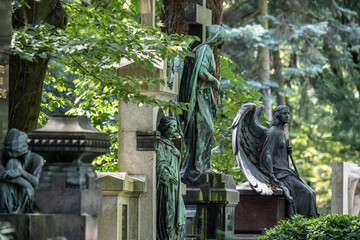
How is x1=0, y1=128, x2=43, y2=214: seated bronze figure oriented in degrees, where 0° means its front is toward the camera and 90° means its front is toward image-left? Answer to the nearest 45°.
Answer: approximately 45°

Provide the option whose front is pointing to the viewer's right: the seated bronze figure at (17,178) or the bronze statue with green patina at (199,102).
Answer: the bronze statue with green patina

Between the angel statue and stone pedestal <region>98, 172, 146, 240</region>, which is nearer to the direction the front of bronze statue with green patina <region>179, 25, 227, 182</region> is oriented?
the angel statue

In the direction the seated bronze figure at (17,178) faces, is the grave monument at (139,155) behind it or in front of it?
behind

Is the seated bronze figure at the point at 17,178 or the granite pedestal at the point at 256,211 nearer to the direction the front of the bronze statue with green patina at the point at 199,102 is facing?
the granite pedestal

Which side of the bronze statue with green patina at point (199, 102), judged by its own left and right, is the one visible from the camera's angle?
right
